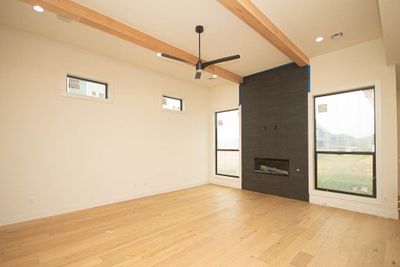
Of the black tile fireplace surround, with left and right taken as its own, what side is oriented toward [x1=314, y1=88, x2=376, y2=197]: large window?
left

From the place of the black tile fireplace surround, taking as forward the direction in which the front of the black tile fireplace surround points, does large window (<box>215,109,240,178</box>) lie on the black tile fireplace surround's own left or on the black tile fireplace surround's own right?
on the black tile fireplace surround's own right

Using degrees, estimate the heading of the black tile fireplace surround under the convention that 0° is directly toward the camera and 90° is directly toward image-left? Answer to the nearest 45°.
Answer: approximately 45°
